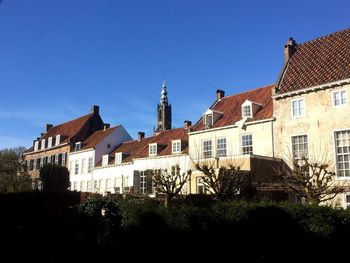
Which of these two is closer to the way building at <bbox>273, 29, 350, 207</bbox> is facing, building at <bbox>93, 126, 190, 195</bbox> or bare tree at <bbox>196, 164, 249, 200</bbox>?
the bare tree

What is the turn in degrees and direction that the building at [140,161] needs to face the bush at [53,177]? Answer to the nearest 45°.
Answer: approximately 45° to its right

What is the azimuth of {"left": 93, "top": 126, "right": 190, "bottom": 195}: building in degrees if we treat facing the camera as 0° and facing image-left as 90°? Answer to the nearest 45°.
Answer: approximately 45°

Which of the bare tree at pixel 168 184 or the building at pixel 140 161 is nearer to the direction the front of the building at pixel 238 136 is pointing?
the bare tree

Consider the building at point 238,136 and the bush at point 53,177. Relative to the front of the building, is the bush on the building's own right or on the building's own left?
on the building's own right

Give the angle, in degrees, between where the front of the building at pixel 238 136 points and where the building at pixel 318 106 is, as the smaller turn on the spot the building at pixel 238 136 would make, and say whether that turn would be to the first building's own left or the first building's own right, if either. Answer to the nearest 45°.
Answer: approximately 90° to the first building's own left

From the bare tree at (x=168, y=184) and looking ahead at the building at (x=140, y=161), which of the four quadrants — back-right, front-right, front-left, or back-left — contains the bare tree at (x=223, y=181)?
back-right

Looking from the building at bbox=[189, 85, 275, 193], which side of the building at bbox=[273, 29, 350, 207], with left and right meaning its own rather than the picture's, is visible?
right

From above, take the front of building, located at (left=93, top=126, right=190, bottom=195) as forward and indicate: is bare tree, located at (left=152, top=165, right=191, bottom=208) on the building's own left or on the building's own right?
on the building's own left

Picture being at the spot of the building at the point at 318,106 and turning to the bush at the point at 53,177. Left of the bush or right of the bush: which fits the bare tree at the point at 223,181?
left

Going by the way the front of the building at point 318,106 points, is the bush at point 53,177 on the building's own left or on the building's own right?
on the building's own right
